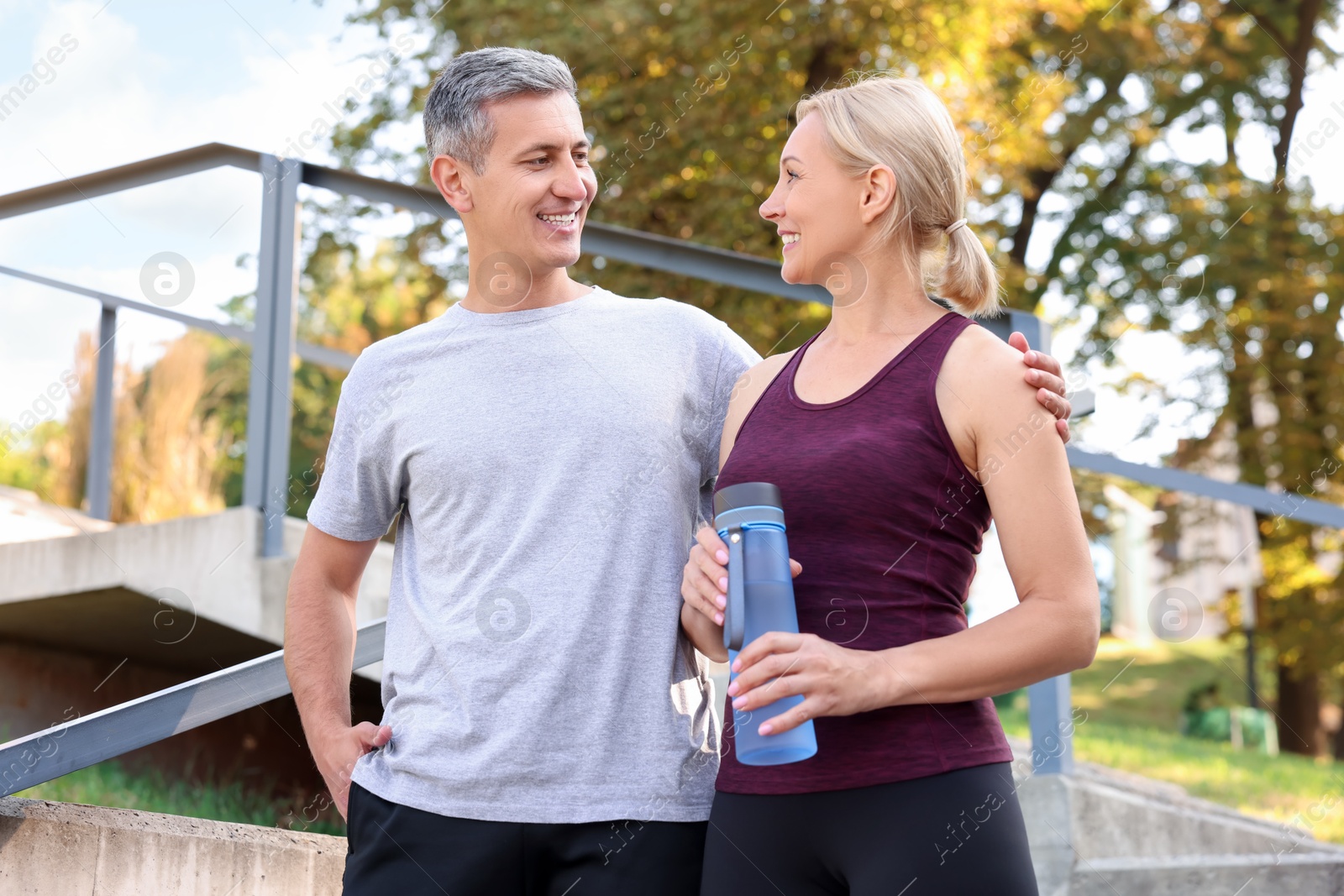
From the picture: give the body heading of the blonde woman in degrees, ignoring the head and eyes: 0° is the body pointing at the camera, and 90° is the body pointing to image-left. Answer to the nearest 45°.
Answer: approximately 45°

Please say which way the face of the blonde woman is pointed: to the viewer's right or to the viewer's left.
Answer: to the viewer's left

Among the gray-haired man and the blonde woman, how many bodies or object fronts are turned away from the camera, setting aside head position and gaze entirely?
0

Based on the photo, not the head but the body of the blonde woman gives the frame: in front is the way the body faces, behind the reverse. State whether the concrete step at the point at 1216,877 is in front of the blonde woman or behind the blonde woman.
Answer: behind

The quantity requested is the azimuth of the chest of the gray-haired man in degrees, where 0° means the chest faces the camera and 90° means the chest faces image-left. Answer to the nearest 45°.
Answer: approximately 0°

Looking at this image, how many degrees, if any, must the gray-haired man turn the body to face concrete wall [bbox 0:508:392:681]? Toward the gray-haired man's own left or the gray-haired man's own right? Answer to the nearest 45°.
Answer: approximately 135° to the gray-haired man's own right

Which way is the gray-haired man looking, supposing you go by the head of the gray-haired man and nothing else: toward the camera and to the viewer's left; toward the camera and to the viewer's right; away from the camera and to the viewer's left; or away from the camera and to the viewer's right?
toward the camera and to the viewer's right

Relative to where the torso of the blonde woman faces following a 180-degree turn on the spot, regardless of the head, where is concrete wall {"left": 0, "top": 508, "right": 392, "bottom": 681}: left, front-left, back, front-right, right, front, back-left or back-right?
left
